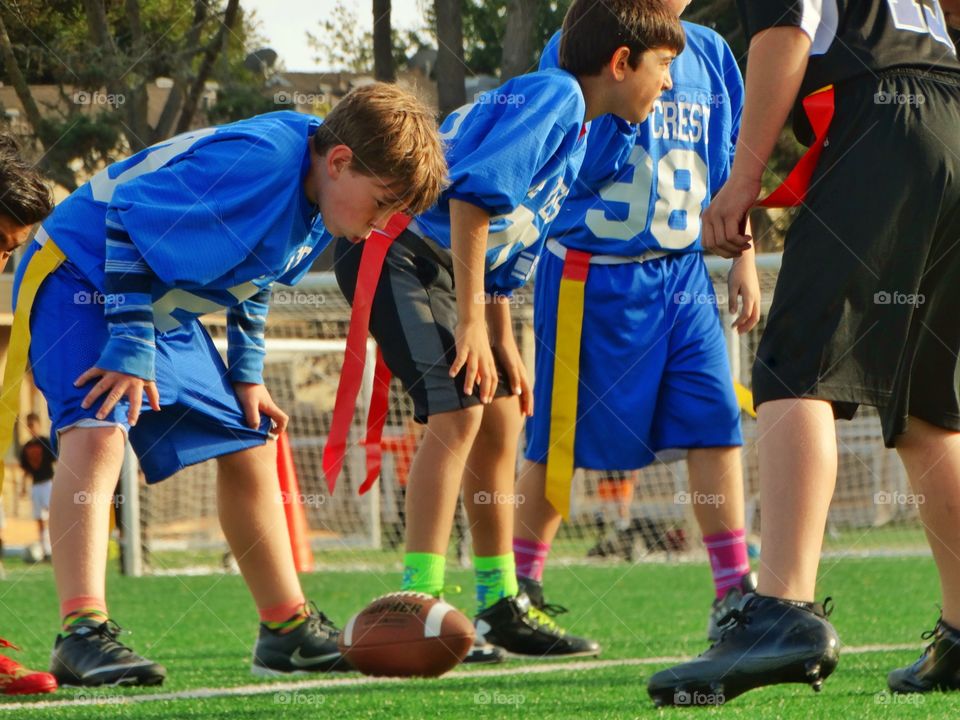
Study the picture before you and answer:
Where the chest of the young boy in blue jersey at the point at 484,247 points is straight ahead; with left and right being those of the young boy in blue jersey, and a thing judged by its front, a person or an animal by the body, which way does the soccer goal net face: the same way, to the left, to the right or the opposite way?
to the right

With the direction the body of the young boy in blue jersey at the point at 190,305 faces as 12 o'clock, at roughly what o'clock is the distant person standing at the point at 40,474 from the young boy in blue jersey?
The distant person standing is roughly at 7 o'clock from the young boy in blue jersey.

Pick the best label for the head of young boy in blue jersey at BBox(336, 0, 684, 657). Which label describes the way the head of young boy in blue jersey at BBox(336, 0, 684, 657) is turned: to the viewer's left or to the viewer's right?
to the viewer's right

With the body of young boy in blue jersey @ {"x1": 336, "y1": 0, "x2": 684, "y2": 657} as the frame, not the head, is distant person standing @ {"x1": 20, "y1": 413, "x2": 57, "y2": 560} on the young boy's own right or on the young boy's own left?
on the young boy's own left

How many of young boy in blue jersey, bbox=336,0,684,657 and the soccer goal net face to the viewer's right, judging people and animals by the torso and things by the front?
1

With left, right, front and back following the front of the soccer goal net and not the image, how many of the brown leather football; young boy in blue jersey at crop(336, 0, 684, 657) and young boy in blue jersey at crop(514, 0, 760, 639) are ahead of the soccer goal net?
3

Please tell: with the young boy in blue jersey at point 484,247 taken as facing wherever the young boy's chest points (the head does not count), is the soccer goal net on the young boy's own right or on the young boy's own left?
on the young boy's own left

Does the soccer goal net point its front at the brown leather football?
yes

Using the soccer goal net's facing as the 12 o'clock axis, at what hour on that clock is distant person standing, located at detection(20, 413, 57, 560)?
The distant person standing is roughly at 3 o'clock from the soccer goal net.

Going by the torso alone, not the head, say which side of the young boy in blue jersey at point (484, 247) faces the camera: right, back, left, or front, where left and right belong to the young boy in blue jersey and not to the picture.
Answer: right

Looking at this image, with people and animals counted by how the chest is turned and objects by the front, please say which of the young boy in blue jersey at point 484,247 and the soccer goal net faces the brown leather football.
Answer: the soccer goal net

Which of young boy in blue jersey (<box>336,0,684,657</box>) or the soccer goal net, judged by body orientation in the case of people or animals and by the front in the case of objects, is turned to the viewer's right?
the young boy in blue jersey

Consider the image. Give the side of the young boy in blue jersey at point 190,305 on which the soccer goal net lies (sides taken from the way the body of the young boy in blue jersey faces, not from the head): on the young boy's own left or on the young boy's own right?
on the young boy's own left
